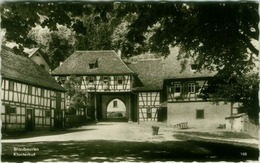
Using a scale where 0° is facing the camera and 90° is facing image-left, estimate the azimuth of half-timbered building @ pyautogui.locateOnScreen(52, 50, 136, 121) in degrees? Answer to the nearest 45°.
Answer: approximately 0°

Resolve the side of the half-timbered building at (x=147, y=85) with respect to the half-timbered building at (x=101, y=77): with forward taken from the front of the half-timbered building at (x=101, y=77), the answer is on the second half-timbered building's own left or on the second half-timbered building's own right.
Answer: on the second half-timbered building's own left

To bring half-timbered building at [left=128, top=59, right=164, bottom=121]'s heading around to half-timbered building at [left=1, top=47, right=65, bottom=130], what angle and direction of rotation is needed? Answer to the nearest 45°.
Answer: approximately 45° to its right

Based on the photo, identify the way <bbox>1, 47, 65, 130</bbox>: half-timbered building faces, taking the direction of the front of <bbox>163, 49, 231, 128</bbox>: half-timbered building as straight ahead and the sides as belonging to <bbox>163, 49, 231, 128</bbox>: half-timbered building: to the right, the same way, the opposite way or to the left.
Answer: to the left

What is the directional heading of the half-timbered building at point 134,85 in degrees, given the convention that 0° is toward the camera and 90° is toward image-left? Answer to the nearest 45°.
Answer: approximately 0°

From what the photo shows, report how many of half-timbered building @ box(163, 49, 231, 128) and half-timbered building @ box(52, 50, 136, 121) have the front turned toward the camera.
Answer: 2
